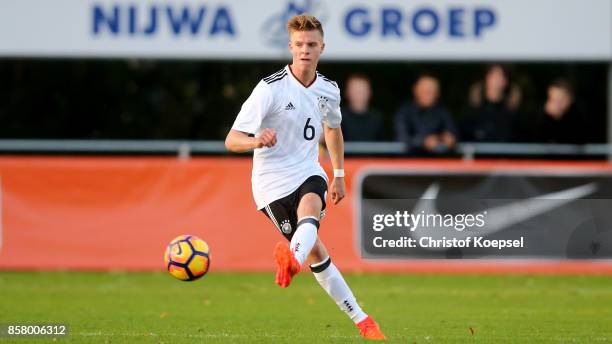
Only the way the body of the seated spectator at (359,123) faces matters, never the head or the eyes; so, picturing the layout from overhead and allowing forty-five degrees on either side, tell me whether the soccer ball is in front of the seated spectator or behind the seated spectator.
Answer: in front

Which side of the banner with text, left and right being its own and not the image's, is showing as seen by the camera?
front

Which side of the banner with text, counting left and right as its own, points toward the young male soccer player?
front

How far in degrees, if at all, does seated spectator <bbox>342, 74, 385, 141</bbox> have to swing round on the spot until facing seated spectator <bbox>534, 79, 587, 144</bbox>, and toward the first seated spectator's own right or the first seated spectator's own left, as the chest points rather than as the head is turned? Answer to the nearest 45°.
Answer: approximately 90° to the first seated spectator's own left

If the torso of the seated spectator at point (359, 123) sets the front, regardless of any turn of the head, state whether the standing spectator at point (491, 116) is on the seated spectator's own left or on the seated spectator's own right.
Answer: on the seated spectator's own left

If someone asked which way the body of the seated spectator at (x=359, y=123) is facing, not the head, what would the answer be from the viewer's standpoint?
toward the camera

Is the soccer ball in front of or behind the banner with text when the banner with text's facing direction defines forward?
in front

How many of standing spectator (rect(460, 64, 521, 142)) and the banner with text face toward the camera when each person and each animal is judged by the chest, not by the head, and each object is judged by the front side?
2

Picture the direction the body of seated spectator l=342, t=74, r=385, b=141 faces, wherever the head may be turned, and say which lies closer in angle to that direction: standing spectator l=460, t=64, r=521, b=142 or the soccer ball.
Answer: the soccer ball
